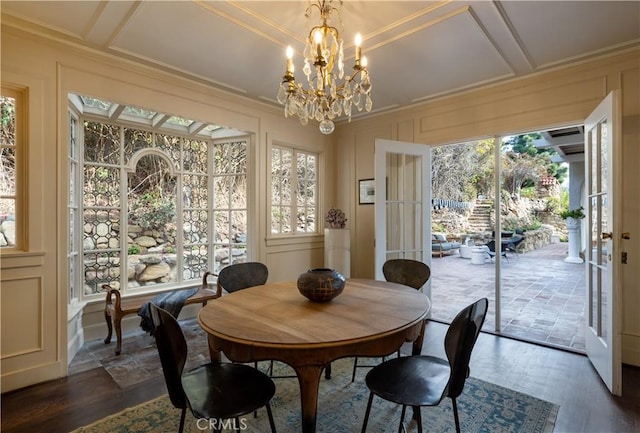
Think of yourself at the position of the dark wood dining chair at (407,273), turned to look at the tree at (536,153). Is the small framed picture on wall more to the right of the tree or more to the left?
left

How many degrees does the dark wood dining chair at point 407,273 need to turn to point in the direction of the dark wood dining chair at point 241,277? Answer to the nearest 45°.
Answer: approximately 45° to its right

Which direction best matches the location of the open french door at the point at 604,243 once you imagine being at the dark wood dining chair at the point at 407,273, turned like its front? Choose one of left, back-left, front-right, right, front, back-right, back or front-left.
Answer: back-left

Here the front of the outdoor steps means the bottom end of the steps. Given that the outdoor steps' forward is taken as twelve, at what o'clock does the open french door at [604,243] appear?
The open french door is roughly at 12 o'clock from the outdoor steps.

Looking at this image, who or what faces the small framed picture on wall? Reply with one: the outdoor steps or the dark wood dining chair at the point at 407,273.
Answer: the outdoor steps

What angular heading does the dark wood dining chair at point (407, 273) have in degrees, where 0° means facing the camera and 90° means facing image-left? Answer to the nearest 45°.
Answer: approximately 45°

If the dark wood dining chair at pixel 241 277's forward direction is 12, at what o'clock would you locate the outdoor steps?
The outdoor steps is roughly at 9 o'clock from the dark wood dining chair.

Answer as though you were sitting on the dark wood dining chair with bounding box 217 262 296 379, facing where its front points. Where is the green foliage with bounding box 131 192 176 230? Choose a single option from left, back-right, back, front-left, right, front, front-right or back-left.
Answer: back

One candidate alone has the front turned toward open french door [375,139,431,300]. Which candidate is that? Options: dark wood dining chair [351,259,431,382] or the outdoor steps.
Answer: the outdoor steps
